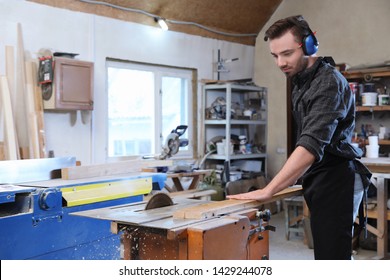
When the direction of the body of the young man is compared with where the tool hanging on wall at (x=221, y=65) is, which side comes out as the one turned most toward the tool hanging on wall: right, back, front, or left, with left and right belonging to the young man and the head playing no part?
right

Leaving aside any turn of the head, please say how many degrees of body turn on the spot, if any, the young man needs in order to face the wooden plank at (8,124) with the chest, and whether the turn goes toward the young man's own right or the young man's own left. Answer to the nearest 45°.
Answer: approximately 45° to the young man's own right

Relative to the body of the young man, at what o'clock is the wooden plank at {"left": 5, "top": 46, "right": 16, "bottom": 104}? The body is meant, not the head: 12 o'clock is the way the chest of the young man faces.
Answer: The wooden plank is roughly at 1 o'clock from the young man.

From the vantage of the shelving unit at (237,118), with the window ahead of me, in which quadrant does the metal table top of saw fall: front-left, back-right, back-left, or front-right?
front-left

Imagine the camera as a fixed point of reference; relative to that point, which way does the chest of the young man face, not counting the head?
to the viewer's left

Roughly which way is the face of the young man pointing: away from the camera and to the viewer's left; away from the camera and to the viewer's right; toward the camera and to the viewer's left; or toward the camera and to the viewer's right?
toward the camera and to the viewer's left

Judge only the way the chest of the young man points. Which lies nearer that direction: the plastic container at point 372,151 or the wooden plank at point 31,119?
the wooden plank

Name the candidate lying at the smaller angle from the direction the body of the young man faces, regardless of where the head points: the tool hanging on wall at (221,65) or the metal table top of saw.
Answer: the metal table top of saw

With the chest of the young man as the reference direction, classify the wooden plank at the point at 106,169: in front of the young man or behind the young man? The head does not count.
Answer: in front

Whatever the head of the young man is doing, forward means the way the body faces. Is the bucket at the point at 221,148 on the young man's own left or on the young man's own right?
on the young man's own right

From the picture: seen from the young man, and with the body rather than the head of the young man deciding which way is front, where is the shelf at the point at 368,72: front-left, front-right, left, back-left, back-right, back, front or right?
right

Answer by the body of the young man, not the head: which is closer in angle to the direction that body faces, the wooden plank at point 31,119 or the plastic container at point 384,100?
the wooden plank
